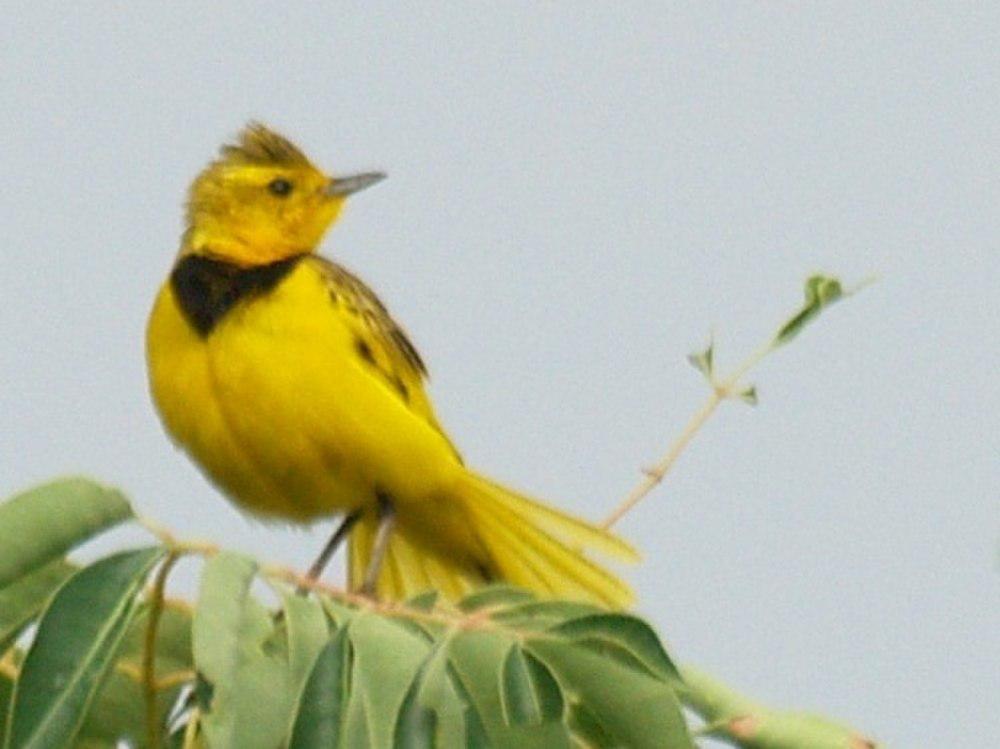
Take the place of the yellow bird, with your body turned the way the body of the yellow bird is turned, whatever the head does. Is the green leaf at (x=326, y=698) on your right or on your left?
on your left

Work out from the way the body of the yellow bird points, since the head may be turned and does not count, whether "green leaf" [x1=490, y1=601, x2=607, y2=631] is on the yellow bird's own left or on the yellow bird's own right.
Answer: on the yellow bird's own left

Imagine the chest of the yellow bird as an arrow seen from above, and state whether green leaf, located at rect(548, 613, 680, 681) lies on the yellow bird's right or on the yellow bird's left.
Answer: on the yellow bird's left

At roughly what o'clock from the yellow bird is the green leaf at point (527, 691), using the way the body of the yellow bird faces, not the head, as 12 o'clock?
The green leaf is roughly at 8 o'clock from the yellow bird.

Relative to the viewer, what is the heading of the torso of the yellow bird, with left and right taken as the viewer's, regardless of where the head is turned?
facing the viewer and to the left of the viewer
